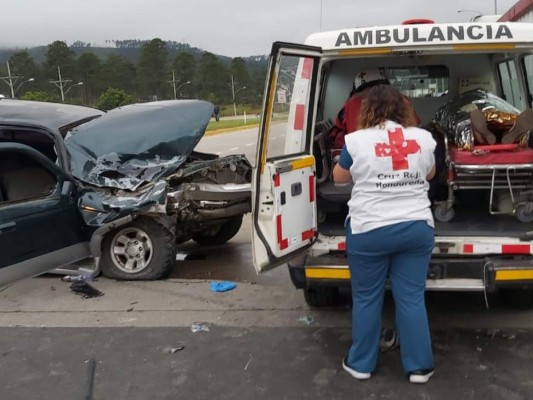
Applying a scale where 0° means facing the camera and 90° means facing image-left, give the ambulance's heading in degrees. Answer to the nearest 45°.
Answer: approximately 180°

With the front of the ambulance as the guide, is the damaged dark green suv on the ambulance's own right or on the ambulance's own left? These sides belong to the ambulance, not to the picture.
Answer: on the ambulance's own left

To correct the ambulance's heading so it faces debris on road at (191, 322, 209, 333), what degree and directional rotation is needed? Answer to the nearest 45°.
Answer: approximately 90° to its left

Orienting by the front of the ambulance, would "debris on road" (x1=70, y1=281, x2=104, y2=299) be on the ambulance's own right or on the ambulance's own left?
on the ambulance's own left

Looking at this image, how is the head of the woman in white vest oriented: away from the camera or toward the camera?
away from the camera

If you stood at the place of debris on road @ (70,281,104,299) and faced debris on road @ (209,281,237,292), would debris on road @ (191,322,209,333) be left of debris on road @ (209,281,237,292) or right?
right

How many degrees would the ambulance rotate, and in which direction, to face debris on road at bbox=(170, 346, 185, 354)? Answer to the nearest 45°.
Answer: approximately 90° to its left
